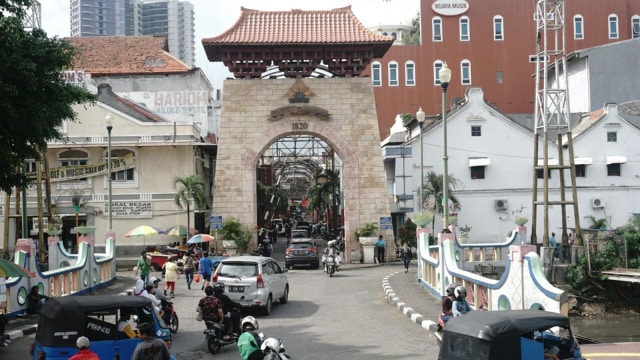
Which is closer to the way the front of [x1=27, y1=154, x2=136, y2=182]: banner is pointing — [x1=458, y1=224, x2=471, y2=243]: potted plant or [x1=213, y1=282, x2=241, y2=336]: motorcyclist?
the motorcyclist

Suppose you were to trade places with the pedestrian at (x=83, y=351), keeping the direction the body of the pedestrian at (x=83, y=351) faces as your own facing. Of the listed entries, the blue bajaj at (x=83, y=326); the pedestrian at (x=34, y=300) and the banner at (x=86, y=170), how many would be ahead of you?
3

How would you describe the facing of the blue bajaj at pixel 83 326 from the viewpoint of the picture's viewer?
facing to the right of the viewer

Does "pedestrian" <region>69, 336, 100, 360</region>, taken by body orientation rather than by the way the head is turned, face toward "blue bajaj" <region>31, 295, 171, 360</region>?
yes

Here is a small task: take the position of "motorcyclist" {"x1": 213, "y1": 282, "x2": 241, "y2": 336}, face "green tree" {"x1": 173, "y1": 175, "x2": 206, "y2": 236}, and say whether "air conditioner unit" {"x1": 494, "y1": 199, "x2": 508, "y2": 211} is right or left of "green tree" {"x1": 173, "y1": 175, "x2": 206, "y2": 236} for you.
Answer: right

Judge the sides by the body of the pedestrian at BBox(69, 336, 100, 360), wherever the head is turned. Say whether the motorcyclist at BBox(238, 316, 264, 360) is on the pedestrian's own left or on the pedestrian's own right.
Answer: on the pedestrian's own right
